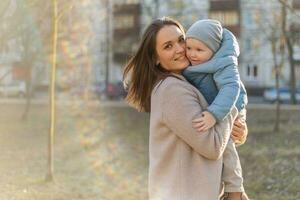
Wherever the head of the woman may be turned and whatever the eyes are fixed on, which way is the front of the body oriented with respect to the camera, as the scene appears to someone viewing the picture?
to the viewer's right

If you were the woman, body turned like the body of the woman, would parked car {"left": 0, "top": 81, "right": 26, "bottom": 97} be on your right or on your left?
on your left
